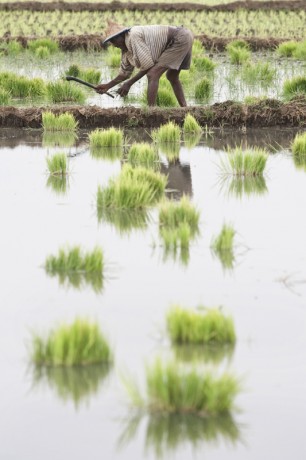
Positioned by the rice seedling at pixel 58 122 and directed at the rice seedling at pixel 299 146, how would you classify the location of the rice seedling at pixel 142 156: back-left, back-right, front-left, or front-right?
front-right

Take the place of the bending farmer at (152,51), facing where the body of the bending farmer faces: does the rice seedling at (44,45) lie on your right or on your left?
on your right

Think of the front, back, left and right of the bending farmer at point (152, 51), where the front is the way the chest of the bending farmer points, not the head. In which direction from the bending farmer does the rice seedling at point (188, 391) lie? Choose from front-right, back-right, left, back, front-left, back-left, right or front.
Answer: left

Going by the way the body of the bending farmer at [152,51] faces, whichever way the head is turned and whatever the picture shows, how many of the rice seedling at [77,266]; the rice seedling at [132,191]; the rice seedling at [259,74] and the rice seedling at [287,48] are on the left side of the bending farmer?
2

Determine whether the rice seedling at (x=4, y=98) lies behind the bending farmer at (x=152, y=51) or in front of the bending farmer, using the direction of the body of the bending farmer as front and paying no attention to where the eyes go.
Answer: in front

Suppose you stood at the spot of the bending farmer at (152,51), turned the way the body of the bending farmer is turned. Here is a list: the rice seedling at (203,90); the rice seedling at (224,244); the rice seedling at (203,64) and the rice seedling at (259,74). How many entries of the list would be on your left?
1

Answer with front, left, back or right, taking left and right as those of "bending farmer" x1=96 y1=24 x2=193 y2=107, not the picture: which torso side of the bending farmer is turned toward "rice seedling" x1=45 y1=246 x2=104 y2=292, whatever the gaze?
left

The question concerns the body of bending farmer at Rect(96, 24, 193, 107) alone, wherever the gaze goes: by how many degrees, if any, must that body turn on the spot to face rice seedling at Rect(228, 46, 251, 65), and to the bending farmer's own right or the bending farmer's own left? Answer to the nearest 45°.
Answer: approximately 90° to the bending farmer's own right

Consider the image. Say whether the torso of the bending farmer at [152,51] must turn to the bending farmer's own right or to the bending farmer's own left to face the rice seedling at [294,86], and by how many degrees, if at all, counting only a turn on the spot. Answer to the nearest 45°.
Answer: approximately 135° to the bending farmer's own right

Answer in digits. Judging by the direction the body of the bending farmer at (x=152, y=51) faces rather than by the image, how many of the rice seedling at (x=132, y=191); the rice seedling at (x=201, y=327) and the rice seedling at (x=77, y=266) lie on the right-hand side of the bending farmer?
0

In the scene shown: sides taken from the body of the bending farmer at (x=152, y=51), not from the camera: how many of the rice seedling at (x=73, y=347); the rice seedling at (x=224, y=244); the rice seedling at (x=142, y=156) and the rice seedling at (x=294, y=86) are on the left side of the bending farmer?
3

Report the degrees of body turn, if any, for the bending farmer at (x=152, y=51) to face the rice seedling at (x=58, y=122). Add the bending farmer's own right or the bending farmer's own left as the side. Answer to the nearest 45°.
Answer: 0° — they already face it

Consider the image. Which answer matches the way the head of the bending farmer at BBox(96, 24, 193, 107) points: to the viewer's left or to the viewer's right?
to the viewer's left

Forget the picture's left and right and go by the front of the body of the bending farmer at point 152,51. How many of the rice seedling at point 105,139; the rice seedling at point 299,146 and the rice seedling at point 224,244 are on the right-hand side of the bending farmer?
0

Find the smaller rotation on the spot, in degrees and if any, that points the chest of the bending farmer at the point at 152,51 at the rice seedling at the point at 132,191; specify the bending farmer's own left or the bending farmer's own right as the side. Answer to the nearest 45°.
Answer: approximately 90° to the bending farmer's own left

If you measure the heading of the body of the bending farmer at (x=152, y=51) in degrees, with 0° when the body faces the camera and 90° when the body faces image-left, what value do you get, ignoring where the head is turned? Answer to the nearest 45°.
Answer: approximately 90°

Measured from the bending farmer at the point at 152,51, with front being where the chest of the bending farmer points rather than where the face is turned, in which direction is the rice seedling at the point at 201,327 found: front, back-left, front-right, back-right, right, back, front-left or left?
left
